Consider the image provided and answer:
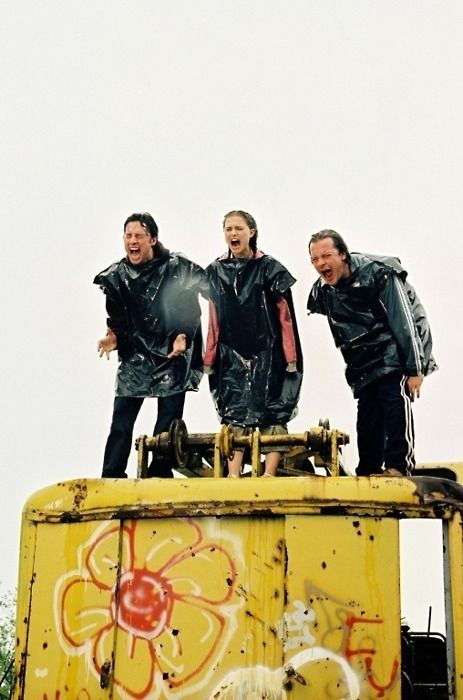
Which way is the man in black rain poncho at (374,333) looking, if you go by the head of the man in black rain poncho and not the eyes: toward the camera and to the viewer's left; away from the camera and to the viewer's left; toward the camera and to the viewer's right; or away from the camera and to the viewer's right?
toward the camera and to the viewer's left

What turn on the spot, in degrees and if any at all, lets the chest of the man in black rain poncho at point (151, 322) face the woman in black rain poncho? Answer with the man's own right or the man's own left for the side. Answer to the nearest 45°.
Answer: approximately 135° to the man's own left

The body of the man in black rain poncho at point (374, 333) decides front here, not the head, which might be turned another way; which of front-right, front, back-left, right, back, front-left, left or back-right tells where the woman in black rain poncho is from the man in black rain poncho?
right

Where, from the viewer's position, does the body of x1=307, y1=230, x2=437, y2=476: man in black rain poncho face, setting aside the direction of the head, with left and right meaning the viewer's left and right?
facing the viewer and to the left of the viewer

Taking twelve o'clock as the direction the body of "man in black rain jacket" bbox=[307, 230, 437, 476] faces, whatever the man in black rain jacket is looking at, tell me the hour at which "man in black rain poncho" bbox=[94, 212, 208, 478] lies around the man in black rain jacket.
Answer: The man in black rain poncho is roughly at 2 o'clock from the man in black rain jacket.
